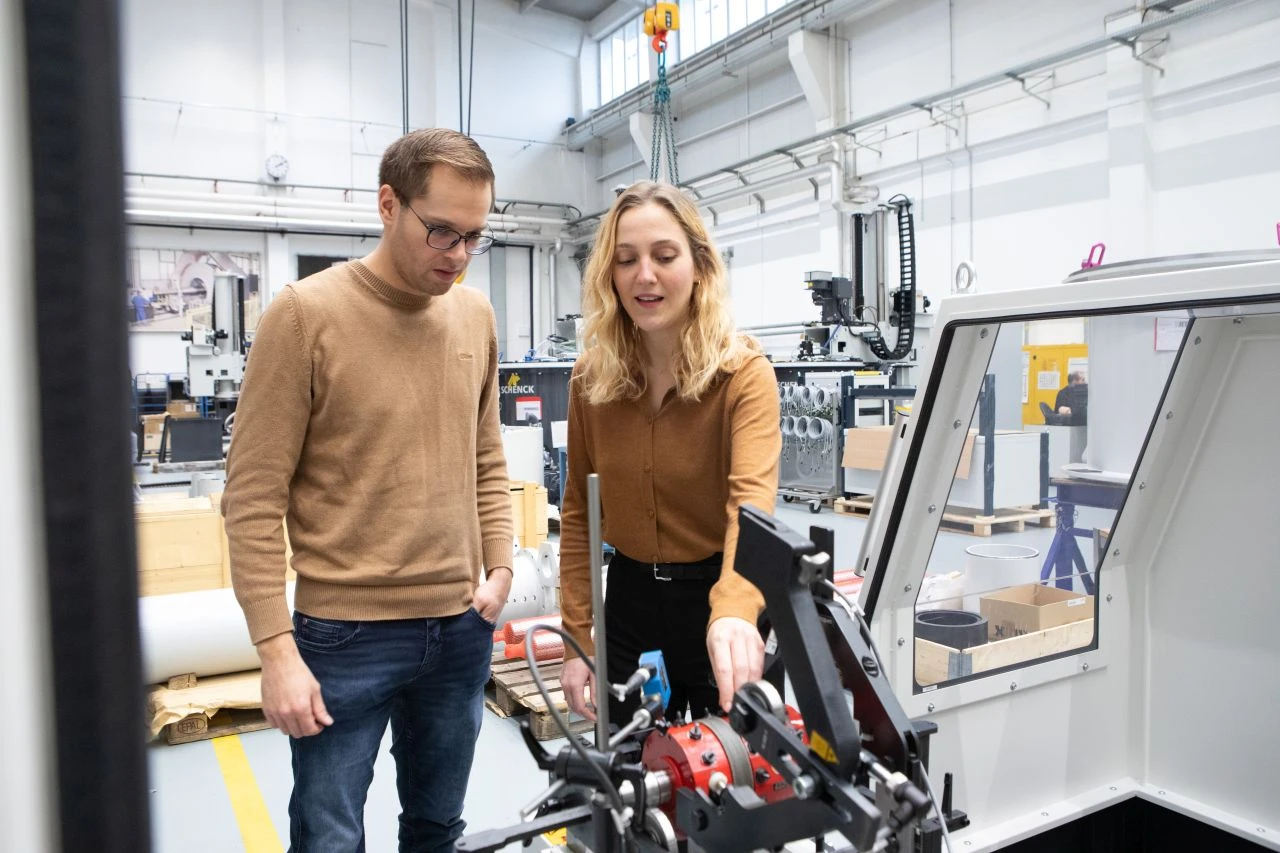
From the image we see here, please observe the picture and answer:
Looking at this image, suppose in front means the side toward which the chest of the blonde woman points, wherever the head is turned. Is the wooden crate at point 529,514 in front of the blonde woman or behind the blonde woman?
behind

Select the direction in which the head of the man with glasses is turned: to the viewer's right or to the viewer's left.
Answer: to the viewer's right

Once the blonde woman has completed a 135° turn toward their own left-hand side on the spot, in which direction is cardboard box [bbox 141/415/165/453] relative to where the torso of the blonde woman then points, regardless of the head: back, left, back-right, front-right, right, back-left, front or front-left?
left

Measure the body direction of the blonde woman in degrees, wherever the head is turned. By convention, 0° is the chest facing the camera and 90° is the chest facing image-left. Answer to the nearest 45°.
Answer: approximately 0°

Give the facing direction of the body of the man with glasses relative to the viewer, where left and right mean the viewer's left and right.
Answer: facing the viewer and to the right of the viewer

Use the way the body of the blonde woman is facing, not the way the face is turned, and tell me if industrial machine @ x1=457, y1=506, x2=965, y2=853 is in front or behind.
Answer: in front

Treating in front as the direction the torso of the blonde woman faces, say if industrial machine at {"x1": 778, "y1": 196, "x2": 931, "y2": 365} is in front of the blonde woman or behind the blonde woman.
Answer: behind

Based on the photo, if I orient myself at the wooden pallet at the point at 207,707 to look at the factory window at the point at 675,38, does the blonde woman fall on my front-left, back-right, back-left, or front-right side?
back-right

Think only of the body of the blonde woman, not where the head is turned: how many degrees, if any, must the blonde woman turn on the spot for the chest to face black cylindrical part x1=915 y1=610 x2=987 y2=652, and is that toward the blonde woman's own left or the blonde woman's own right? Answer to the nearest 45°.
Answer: approximately 135° to the blonde woman's own left

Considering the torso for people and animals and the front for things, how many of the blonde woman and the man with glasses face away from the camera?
0

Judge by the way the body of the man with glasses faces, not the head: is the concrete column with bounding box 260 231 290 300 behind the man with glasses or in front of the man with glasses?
behind

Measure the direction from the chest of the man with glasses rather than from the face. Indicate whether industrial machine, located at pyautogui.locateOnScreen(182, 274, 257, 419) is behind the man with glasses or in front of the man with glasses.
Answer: behind
